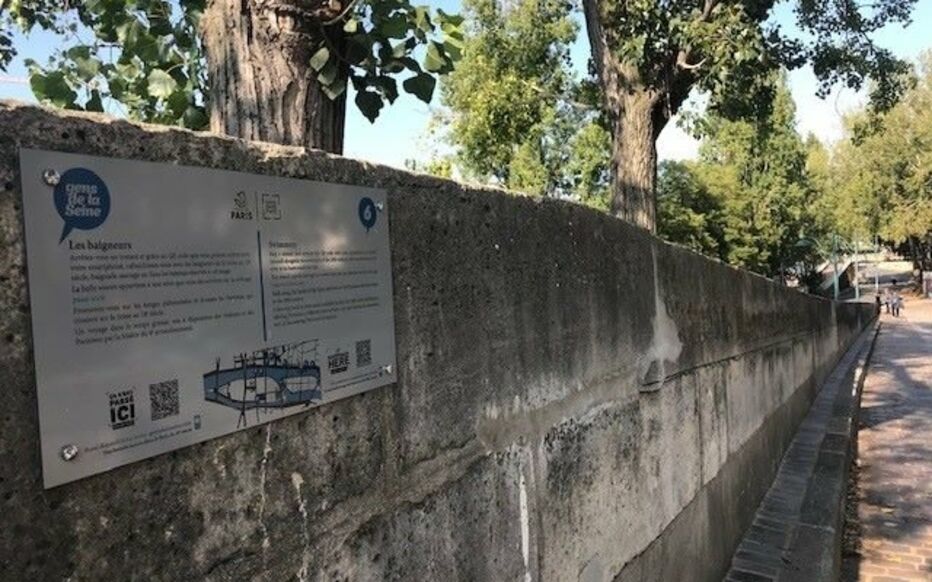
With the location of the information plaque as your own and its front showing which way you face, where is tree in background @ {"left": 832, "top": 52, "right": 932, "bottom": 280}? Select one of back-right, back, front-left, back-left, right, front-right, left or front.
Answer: left

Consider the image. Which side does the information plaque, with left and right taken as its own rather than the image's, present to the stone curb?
left

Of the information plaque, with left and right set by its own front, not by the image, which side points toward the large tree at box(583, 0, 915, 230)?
left

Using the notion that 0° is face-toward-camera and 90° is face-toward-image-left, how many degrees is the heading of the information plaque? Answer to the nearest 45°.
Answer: approximately 315°

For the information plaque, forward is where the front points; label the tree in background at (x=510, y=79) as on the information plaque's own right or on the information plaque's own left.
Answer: on the information plaque's own left

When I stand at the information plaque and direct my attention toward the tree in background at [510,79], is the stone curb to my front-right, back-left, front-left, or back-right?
front-right

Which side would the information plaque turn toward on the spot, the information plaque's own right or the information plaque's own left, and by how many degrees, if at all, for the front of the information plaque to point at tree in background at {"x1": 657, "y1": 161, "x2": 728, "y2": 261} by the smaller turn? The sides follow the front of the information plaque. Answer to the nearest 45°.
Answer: approximately 90° to the information plaque's own left

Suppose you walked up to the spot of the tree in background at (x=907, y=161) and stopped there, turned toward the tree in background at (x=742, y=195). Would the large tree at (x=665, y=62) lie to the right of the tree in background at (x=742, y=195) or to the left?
left
